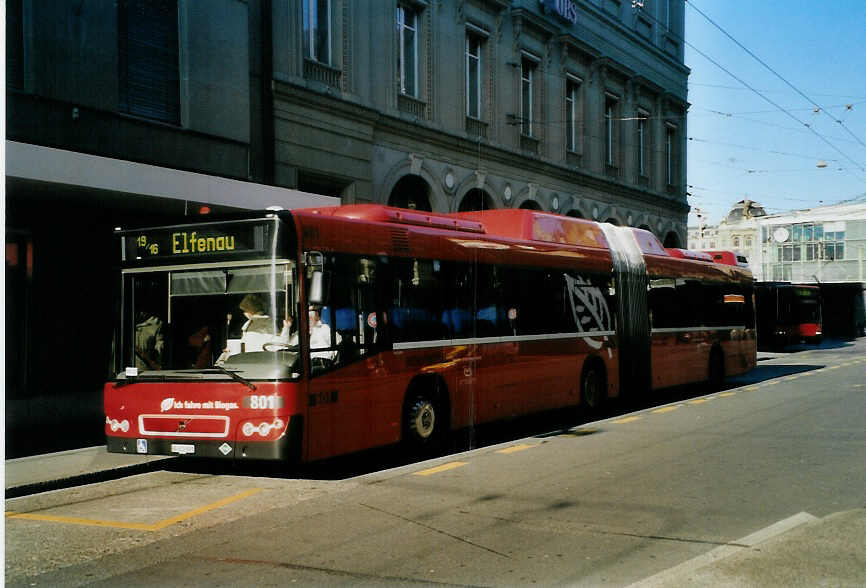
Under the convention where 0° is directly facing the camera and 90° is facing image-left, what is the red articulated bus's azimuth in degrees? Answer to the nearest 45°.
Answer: approximately 45°

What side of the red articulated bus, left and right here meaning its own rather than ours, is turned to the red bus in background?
back

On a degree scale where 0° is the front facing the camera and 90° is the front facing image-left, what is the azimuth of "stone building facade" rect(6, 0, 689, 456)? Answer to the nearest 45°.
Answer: approximately 315°

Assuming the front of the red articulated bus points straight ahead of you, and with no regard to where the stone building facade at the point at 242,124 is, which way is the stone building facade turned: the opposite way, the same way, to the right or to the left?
to the left

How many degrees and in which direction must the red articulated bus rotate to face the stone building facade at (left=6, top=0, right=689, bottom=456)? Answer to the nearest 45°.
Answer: approximately 135° to its right

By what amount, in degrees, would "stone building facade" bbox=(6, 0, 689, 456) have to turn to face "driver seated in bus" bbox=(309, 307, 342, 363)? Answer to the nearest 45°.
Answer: approximately 45° to its right
